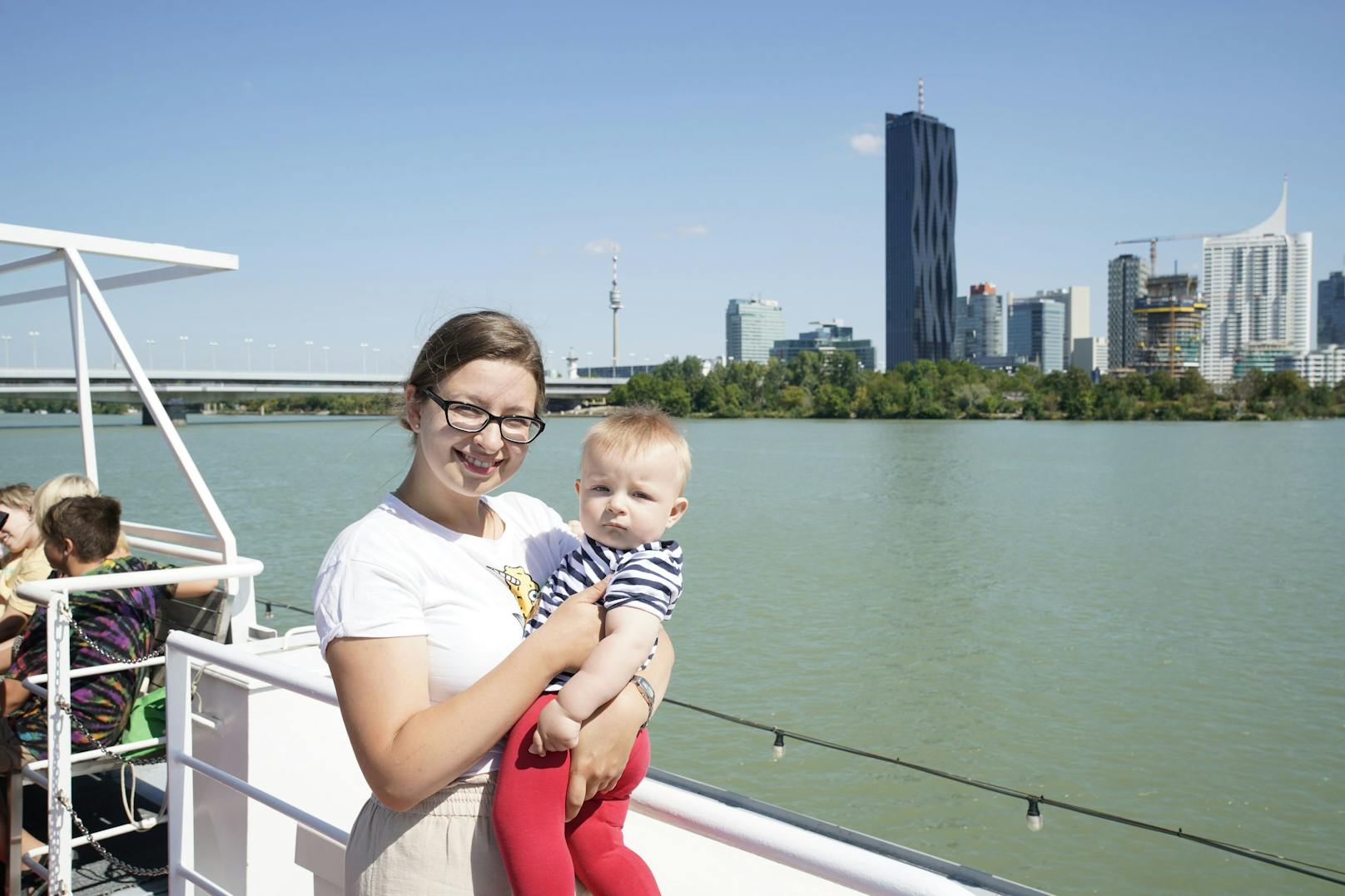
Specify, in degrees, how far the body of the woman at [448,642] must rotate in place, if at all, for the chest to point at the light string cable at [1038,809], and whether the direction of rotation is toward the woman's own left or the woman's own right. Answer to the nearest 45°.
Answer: approximately 90° to the woman's own left

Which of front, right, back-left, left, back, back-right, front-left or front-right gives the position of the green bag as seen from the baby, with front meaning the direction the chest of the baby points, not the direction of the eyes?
right

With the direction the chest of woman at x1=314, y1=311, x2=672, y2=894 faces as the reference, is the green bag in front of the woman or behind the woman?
behind

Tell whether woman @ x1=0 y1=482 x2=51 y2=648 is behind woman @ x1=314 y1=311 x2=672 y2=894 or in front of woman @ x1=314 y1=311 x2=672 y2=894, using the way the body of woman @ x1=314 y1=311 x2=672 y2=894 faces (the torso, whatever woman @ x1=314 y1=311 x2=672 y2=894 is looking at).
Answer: behind

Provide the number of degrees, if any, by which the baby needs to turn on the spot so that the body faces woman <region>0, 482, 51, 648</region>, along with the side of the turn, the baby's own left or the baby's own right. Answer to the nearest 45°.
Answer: approximately 90° to the baby's own right

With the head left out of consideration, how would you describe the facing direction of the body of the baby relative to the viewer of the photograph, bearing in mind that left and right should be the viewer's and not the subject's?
facing the viewer and to the left of the viewer

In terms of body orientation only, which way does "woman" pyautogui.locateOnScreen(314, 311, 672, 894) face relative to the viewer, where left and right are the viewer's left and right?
facing the viewer and to the right of the viewer

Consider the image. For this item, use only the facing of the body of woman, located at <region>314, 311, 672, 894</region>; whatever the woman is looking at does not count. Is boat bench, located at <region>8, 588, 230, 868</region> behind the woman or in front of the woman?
behind

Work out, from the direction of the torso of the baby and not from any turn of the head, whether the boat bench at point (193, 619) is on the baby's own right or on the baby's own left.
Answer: on the baby's own right
